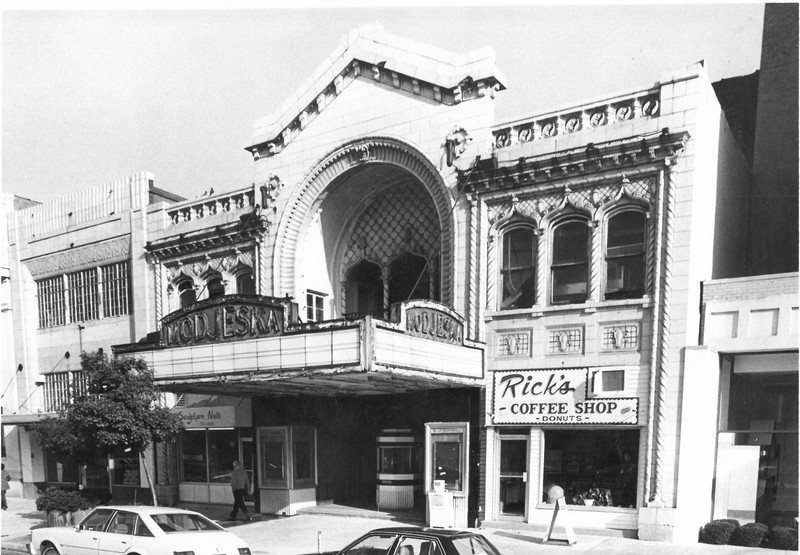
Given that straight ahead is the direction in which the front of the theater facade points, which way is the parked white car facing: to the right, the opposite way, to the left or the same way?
to the right

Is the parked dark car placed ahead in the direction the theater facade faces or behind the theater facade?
ahead

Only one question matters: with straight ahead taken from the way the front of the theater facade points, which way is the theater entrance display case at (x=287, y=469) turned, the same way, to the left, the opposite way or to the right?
the same way

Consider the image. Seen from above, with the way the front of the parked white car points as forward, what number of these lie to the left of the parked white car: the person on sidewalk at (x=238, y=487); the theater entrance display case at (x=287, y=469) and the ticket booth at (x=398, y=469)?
0

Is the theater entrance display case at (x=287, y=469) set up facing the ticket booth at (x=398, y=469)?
no

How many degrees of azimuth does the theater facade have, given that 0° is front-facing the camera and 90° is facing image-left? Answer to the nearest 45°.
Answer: approximately 45°

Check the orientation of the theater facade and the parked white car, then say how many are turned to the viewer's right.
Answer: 0

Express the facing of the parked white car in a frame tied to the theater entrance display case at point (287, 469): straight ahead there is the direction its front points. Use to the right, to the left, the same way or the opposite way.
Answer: to the right

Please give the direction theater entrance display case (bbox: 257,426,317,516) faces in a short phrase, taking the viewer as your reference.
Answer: facing the viewer and to the left of the viewer

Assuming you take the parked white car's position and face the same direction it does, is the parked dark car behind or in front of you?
behind

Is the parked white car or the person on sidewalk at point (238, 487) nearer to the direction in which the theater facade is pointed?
the parked white car
